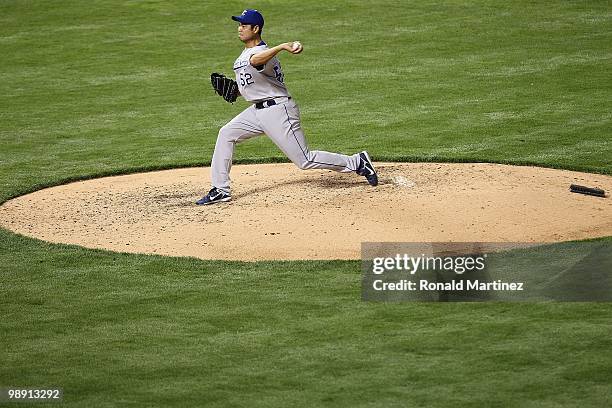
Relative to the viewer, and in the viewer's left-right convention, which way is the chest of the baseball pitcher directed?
facing the viewer and to the left of the viewer
